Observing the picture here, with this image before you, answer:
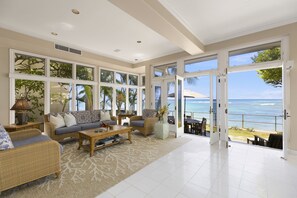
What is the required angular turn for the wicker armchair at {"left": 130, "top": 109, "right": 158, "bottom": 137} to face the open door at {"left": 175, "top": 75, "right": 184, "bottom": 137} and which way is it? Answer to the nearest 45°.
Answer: approximately 135° to its left

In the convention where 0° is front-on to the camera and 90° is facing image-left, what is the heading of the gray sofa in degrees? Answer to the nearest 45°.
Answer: approximately 315°

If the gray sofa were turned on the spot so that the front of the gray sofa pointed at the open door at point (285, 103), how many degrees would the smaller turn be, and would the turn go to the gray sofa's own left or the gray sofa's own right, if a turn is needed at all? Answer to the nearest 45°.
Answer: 0° — it already faces it

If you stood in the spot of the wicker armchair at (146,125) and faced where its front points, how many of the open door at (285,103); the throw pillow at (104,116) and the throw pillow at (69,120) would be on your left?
1

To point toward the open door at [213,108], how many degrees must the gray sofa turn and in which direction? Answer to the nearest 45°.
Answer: approximately 45° to its left

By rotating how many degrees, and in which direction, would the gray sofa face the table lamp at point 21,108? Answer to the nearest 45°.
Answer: approximately 135° to its right

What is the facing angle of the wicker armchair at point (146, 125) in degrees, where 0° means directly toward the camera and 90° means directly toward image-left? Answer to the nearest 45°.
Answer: approximately 45°

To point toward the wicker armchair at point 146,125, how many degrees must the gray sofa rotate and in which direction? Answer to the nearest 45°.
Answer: approximately 45° to its left

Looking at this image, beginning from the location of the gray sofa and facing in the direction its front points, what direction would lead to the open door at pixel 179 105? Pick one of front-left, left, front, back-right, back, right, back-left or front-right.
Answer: front-left

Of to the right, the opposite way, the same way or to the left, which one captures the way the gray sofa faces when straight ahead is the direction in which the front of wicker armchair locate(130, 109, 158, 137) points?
to the left
